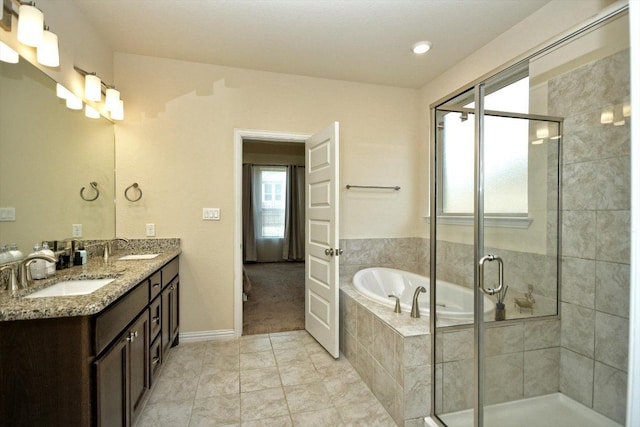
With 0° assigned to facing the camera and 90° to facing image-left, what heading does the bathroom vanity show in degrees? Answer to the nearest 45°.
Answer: approximately 315°

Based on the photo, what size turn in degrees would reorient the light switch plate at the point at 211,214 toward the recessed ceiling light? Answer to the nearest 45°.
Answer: approximately 45° to its left

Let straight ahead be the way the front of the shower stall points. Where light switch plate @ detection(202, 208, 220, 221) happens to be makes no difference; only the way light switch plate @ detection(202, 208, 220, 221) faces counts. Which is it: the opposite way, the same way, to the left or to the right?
to the left

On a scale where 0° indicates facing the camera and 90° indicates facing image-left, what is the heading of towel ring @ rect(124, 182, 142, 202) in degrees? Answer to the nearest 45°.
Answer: approximately 0°

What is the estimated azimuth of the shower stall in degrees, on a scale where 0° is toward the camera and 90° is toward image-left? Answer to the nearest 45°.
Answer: approximately 45°

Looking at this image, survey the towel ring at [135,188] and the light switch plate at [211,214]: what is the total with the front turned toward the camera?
2

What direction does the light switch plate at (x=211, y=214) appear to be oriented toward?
toward the camera

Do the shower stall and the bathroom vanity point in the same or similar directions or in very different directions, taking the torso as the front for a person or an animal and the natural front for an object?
very different directions

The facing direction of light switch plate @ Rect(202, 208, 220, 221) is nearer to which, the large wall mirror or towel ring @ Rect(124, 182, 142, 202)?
the large wall mirror

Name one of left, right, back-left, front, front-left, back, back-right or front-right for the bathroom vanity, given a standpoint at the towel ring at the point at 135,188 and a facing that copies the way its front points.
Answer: front

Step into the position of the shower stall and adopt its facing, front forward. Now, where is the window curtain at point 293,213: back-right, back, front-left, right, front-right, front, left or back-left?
right

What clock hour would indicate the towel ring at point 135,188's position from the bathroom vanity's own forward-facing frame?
The towel ring is roughly at 8 o'clock from the bathroom vanity.

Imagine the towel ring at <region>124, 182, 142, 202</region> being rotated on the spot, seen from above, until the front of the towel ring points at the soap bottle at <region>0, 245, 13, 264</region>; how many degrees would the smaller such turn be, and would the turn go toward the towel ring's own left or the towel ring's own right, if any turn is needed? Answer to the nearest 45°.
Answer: approximately 45° to the towel ring's own right
